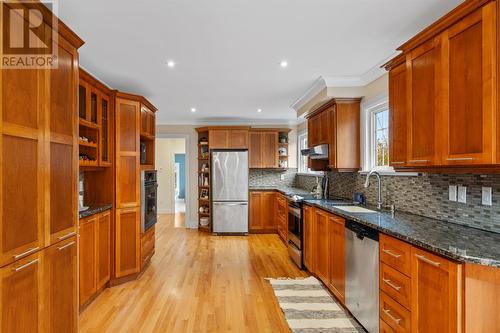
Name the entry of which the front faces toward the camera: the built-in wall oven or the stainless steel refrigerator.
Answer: the stainless steel refrigerator

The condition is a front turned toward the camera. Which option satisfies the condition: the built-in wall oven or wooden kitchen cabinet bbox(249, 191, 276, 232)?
the wooden kitchen cabinet

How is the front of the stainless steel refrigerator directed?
toward the camera

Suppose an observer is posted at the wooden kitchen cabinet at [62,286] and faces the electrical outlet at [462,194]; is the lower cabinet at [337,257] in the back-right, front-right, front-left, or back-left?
front-left

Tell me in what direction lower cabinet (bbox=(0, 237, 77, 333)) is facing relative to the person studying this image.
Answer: facing the viewer and to the right of the viewer

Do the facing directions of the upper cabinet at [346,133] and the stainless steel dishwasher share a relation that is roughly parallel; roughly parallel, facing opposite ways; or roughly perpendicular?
roughly parallel

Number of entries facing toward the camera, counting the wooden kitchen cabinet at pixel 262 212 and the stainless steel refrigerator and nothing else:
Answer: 2

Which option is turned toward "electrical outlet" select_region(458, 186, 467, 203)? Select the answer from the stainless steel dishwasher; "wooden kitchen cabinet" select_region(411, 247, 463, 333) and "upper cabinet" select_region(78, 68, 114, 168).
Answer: the upper cabinet

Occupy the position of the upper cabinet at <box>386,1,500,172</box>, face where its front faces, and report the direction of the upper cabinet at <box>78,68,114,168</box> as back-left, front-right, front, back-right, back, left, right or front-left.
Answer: front-right

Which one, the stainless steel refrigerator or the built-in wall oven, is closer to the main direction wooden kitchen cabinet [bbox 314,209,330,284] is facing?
the built-in wall oven

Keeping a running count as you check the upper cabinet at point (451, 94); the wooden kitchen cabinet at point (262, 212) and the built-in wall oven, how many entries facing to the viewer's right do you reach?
1

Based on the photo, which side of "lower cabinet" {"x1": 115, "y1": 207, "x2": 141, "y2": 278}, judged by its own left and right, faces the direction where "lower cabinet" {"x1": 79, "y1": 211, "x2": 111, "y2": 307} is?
right

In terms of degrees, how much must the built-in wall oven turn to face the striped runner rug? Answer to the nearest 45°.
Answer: approximately 45° to its right

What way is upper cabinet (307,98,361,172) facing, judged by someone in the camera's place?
facing the viewer and to the left of the viewer

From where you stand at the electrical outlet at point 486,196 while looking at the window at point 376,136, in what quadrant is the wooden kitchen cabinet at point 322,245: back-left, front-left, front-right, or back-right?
front-left

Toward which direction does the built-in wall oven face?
to the viewer's right

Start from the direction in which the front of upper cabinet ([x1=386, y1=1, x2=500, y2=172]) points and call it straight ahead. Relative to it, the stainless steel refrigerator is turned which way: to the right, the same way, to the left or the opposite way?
to the left

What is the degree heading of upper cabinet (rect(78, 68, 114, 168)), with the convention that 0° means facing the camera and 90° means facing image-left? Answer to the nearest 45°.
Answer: approximately 315°
